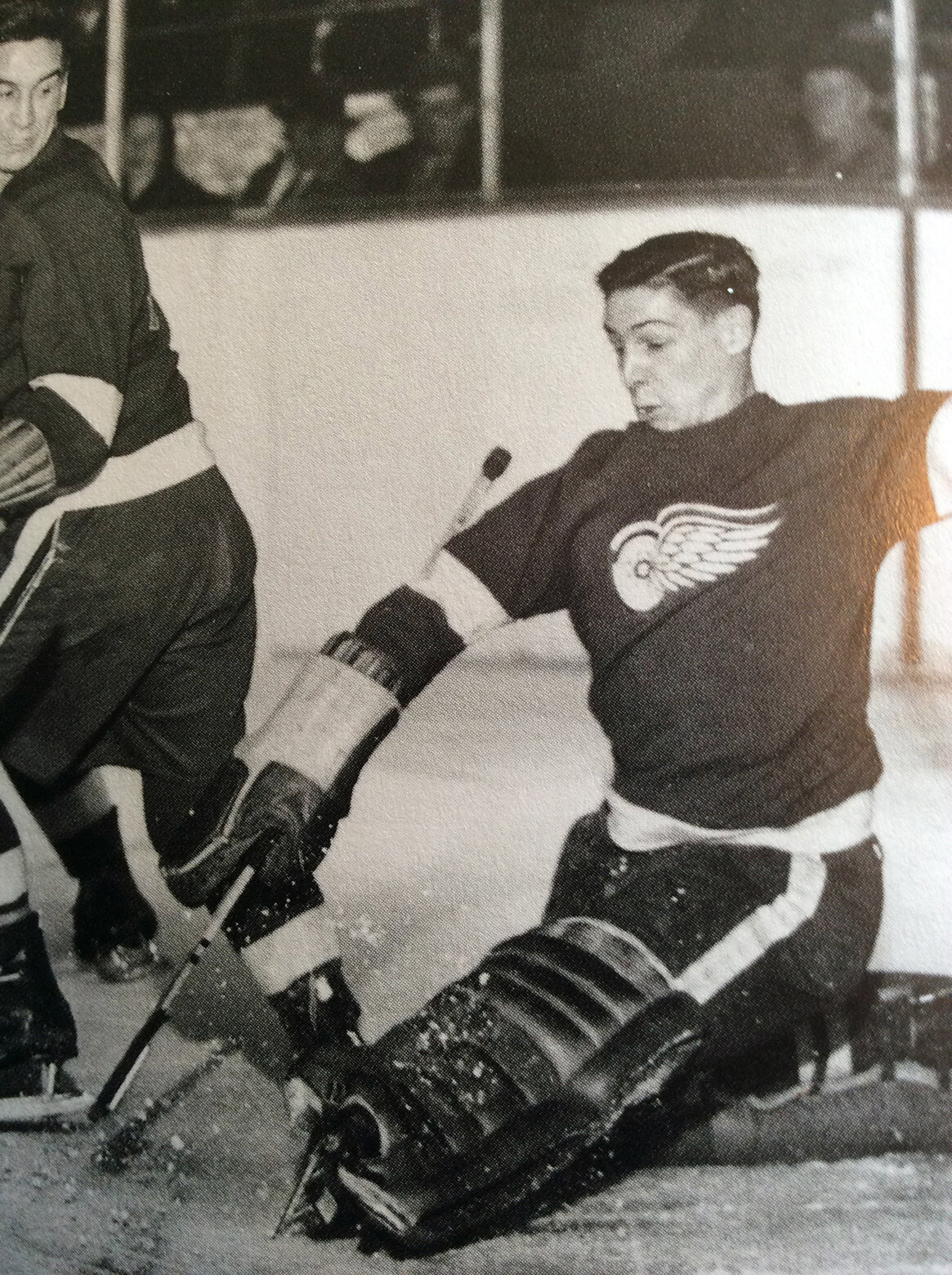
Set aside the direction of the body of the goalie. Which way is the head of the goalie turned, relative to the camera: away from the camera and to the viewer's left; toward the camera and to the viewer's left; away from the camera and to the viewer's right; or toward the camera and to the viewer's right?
toward the camera and to the viewer's left
